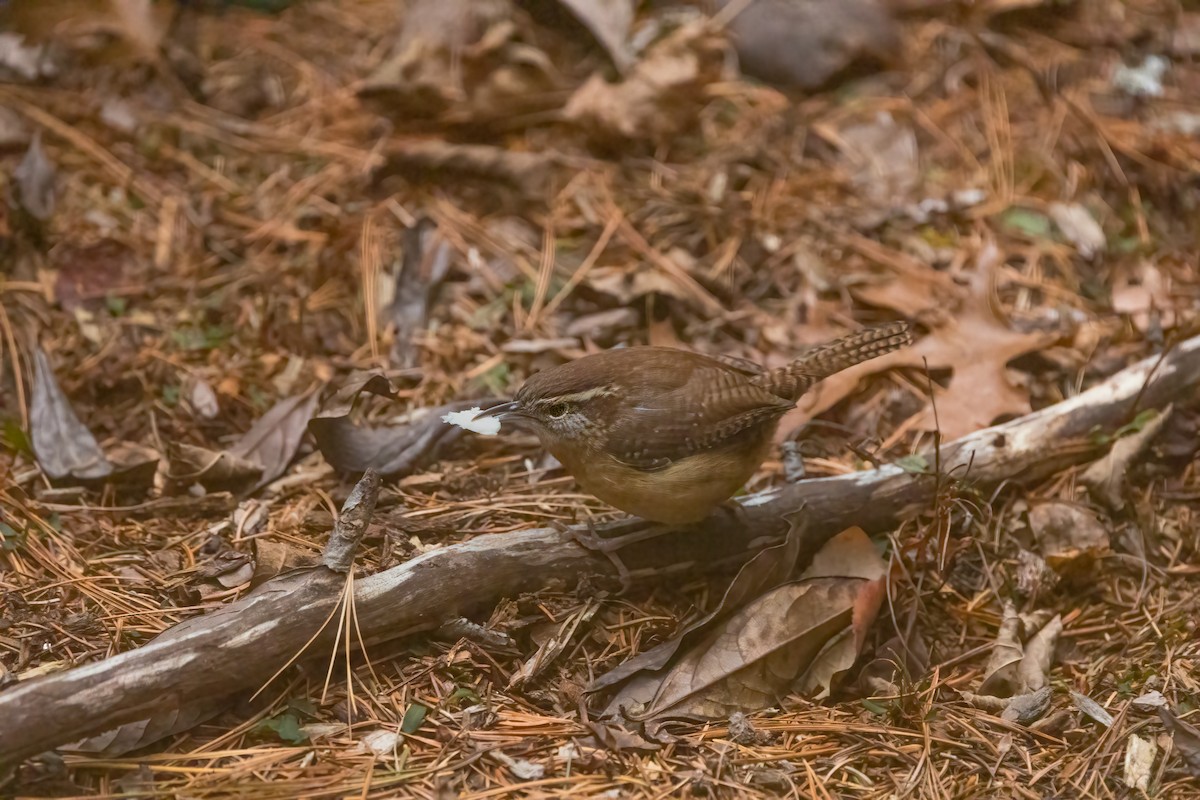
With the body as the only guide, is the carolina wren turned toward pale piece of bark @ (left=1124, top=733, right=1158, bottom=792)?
no

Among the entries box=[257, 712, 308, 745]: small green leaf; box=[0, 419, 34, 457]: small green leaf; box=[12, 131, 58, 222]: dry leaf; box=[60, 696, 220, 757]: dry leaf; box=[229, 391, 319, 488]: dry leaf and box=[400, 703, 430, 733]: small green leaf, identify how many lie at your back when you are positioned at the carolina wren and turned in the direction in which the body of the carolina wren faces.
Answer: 0

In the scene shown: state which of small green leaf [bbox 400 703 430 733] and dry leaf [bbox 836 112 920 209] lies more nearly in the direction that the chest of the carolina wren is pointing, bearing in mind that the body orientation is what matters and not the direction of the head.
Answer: the small green leaf

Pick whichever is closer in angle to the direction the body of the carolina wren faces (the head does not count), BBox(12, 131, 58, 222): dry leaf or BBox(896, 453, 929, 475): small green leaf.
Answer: the dry leaf

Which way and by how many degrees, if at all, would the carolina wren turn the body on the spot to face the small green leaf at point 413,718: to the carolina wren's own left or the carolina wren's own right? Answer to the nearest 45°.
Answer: approximately 45° to the carolina wren's own left

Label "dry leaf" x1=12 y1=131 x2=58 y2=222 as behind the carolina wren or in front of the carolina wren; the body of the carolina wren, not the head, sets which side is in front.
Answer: in front

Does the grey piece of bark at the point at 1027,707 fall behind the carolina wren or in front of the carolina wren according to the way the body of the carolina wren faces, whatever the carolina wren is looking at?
behind

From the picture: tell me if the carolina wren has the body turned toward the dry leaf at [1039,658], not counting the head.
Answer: no

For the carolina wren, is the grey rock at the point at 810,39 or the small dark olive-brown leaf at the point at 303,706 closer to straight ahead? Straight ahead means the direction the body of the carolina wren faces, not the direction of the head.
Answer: the small dark olive-brown leaf

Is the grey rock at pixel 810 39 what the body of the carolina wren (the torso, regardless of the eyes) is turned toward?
no

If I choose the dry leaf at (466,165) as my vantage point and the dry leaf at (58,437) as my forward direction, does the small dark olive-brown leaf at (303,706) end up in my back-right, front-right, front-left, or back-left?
front-left

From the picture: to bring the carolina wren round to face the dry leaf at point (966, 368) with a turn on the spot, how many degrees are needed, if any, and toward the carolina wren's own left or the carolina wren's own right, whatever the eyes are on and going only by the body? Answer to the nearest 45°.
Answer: approximately 135° to the carolina wren's own right

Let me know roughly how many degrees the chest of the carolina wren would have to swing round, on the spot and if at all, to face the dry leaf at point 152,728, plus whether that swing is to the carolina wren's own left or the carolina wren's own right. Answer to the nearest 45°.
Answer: approximately 45° to the carolina wren's own left

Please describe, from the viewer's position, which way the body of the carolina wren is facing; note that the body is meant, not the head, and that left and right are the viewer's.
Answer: facing to the left of the viewer
